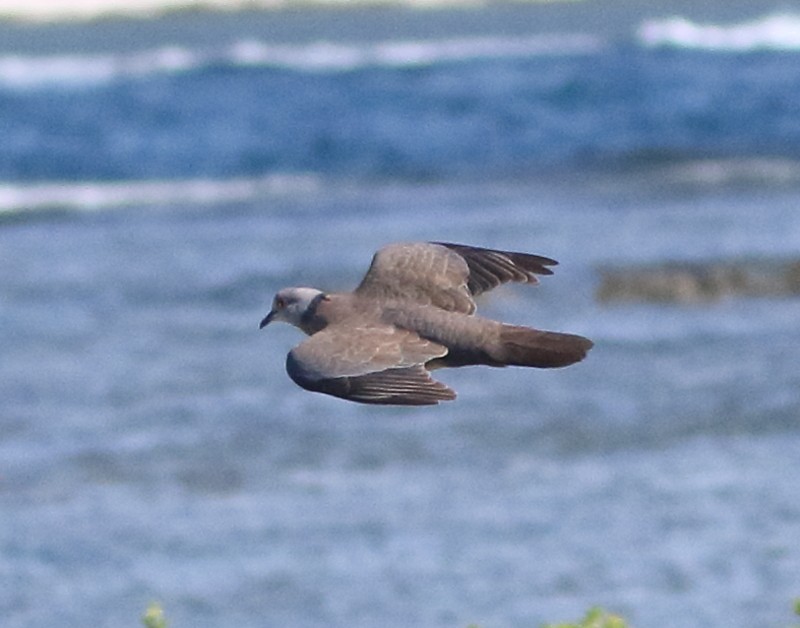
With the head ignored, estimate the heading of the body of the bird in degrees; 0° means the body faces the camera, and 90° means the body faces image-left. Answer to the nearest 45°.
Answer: approximately 90°
